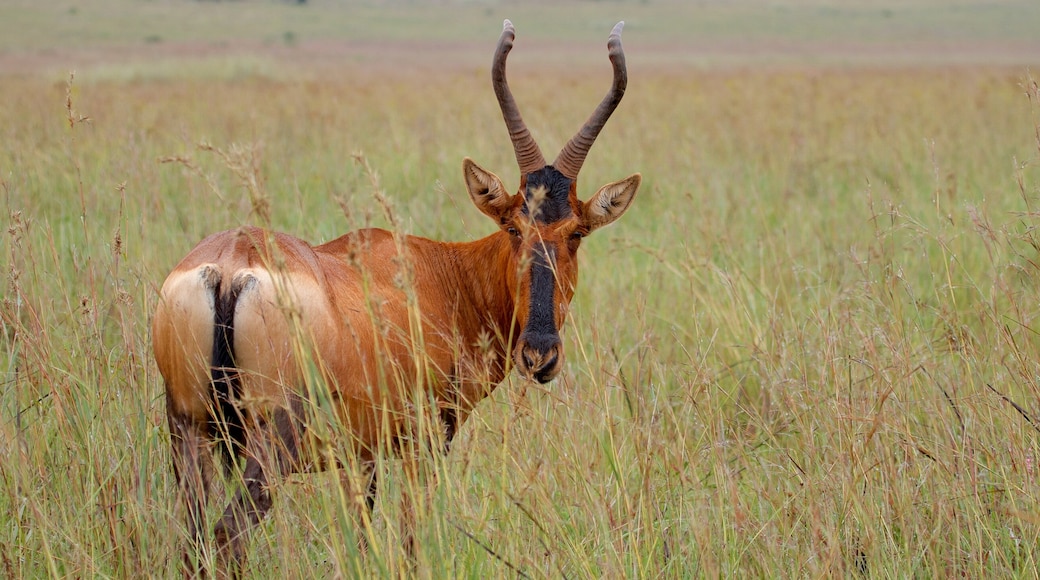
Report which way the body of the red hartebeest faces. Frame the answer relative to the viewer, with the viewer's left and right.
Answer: facing away from the viewer and to the right of the viewer
